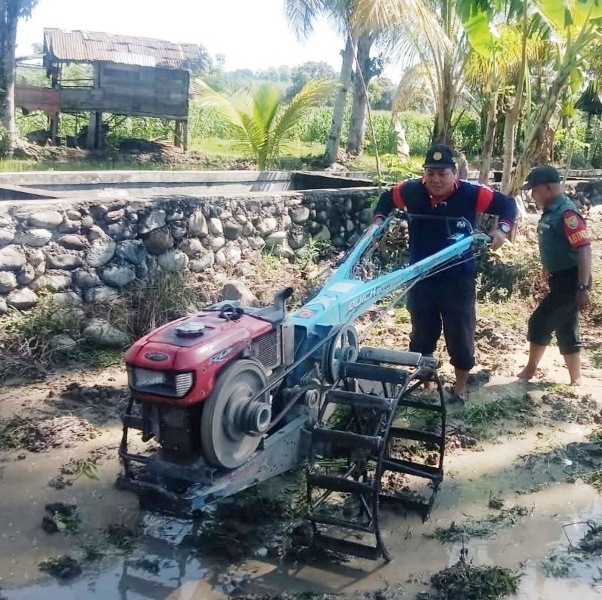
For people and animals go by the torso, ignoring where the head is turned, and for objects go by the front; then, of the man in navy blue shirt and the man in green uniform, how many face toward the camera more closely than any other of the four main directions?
1

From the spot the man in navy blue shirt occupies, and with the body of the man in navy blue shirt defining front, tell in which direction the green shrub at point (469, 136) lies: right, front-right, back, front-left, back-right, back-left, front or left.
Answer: back

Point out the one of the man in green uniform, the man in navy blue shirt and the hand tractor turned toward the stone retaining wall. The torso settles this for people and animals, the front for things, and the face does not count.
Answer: the man in green uniform

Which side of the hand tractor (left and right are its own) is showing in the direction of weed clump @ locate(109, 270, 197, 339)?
right

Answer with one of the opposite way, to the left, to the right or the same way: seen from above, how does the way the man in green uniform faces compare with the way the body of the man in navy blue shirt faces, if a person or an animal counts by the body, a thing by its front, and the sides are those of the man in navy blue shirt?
to the right

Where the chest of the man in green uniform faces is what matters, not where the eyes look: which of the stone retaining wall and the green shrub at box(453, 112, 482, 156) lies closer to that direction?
the stone retaining wall

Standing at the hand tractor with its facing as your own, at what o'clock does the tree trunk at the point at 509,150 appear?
The tree trunk is roughly at 5 o'clock from the hand tractor.

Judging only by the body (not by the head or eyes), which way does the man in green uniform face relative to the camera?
to the viewer's left

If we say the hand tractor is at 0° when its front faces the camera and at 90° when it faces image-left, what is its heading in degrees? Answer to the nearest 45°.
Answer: approximately 45°

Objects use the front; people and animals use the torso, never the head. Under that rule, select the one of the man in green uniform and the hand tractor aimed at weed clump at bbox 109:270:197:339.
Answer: the man in green uniform

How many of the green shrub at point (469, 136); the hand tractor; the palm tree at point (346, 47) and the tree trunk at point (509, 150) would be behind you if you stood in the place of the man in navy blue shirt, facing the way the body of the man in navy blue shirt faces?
3

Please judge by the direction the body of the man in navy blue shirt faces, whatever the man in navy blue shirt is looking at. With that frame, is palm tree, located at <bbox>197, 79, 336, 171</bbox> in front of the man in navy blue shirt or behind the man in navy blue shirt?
behind

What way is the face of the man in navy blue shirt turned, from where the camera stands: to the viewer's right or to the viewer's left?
to the viewer's left

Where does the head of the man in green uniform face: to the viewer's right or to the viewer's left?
to the viewer's left

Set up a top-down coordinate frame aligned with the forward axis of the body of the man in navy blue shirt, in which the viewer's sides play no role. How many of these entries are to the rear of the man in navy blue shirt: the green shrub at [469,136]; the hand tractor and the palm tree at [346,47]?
2
